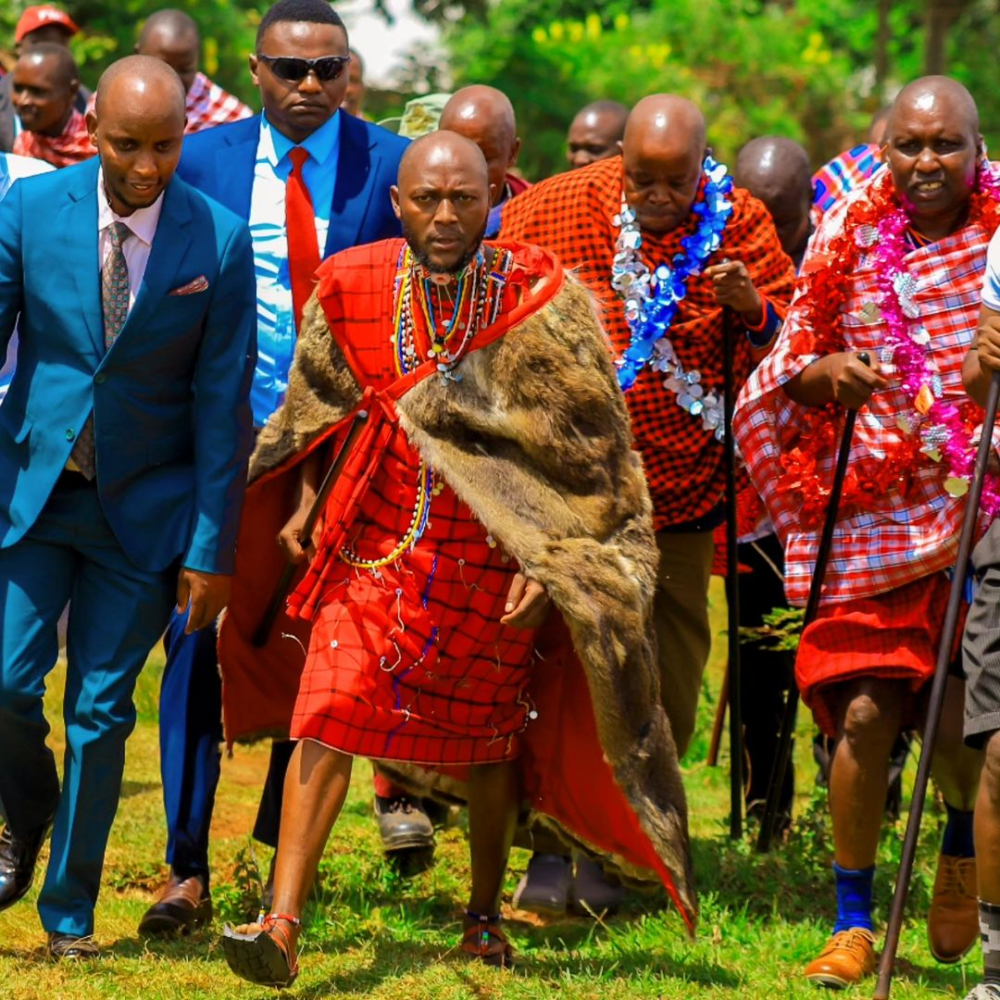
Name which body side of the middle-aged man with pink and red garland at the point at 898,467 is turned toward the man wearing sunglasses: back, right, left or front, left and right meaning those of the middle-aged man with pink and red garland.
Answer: right

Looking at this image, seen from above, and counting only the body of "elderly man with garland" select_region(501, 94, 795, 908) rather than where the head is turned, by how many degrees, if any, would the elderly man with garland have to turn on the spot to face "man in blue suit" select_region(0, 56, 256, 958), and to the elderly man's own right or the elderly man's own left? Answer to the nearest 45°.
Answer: approximately 45° to the elderly man's own right

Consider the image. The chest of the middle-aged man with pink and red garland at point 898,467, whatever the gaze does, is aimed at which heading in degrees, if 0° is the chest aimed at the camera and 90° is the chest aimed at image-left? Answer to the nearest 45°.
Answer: approximately 0°

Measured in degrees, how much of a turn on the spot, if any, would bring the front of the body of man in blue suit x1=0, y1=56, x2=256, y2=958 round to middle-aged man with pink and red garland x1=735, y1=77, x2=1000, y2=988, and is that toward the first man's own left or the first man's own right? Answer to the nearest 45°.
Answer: approximately 90° to the first man's own left

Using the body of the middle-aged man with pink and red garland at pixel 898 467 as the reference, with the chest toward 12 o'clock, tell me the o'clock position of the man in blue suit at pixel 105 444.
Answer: The man in blue suit is roughly at 2 o'clock from the middle-aged man with pink and red garland.

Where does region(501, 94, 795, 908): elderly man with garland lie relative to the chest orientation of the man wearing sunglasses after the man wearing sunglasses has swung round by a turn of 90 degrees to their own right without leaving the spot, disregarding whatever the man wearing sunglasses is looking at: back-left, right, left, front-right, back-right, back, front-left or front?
back

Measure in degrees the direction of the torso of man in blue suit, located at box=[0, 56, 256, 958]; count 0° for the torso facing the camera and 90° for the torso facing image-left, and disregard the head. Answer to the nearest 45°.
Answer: approximately 0°
